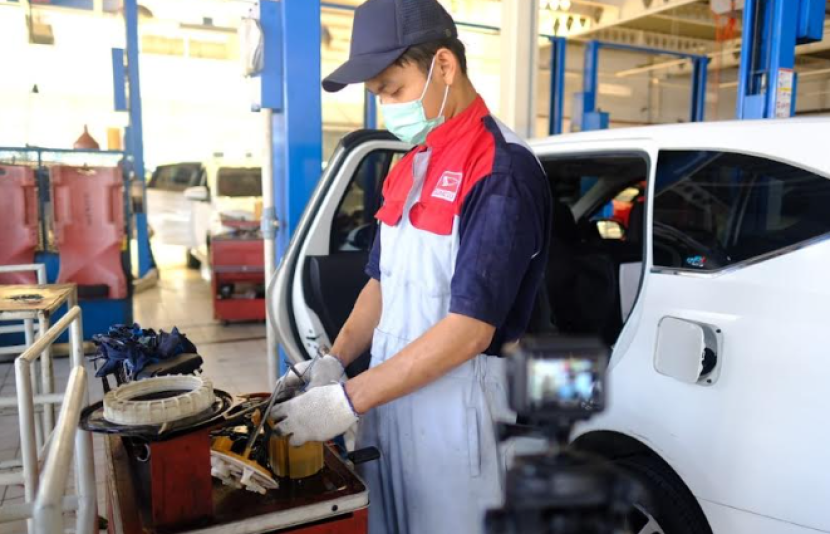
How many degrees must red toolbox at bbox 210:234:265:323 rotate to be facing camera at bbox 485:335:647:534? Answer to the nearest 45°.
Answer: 0° — it already faces it

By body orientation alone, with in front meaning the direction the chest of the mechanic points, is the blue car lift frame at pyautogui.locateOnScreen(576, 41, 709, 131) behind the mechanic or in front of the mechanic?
behind

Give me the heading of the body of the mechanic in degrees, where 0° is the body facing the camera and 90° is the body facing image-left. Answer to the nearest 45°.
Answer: approximately 45°

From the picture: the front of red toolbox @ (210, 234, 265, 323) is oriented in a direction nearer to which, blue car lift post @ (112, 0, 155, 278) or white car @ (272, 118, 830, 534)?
the white car

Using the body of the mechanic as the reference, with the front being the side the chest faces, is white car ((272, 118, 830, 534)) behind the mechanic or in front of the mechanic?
behind

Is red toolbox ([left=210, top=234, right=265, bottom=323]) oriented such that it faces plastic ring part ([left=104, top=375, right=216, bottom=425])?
yes

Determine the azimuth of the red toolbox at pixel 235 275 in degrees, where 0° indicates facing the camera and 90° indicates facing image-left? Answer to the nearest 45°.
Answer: approximately 0°

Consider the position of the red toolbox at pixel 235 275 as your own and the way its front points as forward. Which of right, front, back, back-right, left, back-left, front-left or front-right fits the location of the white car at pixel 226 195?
back

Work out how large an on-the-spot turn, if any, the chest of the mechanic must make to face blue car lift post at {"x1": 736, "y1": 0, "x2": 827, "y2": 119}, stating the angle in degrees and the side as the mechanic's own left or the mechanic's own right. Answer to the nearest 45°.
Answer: approximately 180°
